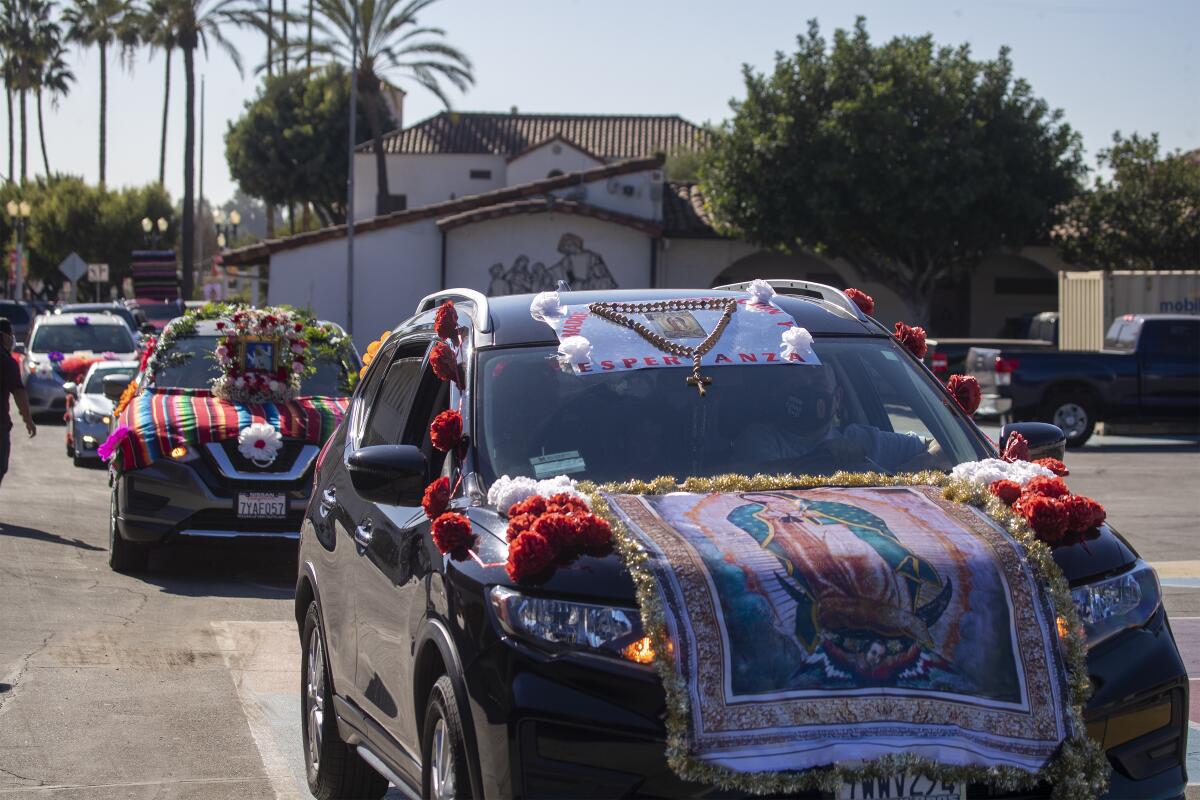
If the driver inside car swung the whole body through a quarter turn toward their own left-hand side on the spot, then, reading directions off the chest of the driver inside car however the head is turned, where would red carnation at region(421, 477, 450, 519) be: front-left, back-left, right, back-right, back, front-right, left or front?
back

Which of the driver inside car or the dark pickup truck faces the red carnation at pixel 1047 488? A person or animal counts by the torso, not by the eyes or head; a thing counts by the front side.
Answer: the driver inside car

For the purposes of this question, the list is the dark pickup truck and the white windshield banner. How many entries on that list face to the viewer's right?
1

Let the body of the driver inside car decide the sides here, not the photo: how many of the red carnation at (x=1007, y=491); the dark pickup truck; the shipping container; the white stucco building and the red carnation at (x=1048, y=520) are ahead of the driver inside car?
2

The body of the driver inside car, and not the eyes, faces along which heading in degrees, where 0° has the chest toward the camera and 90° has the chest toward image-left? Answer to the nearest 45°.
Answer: approximately 315°

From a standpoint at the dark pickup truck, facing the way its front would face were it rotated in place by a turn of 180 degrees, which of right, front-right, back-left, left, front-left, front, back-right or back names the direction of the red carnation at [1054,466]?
left

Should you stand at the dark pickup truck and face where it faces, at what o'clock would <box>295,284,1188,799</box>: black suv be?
The black suv is roughly at 3 o'clock from the dark pickup truck.

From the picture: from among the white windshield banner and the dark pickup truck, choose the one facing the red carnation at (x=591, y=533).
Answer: the white windshield banner

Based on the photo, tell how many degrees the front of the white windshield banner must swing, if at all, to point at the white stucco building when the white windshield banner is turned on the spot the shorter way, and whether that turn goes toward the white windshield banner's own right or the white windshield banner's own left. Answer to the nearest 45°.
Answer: approximately 180°

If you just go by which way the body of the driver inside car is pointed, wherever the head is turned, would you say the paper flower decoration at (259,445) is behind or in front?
behind

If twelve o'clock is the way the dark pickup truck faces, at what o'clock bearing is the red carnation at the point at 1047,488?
The red carnation is roughly at 3 o'clock from the dark pickup truck.

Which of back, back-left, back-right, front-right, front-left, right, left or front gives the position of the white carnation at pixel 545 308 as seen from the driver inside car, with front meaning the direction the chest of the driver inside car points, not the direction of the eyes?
back-right

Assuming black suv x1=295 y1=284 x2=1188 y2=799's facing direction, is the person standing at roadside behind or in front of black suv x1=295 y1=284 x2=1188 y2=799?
behind

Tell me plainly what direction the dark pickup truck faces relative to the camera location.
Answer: facing to the right of the viewer

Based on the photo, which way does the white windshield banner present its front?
toward the camera

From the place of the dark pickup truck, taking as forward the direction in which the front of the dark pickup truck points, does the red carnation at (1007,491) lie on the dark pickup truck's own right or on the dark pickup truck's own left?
on the dark pickup truck's own right

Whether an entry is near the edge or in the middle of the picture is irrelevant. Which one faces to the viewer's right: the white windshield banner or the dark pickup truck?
the dark pickup truck
